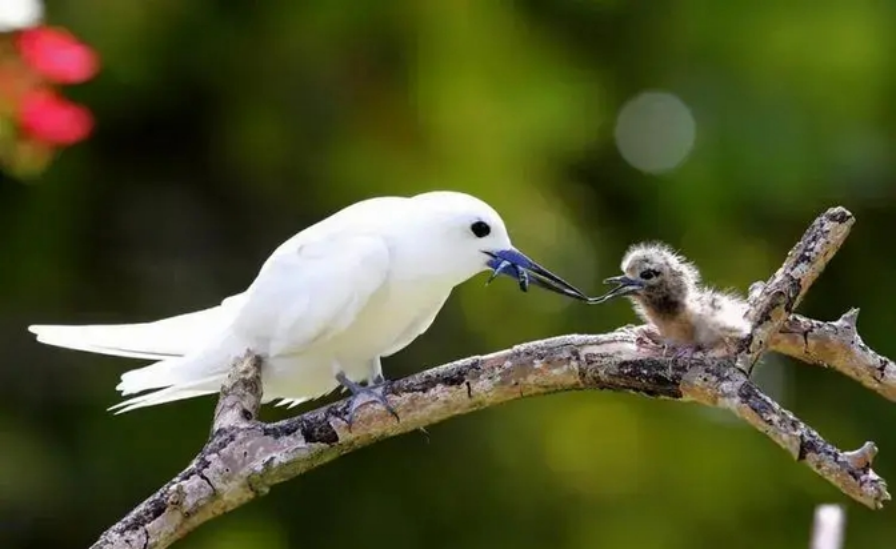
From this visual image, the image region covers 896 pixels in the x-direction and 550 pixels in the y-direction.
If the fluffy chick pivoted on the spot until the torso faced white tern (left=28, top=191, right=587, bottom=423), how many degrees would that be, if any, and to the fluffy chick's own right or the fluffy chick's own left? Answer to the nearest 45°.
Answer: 0° — it already faces it

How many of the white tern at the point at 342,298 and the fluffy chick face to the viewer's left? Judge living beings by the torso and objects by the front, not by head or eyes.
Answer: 1

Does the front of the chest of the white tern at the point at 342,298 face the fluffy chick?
yes

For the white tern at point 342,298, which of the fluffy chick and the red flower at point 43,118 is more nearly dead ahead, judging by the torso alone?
the fluffy chick

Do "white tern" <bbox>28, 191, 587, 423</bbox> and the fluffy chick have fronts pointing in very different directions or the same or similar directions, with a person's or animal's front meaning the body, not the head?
very different directions

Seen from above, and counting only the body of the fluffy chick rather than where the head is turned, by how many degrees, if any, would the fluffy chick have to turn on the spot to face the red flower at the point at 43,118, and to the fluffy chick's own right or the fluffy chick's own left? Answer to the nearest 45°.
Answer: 0° — it already faces it

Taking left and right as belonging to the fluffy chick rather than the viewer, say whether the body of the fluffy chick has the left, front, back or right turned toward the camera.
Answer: left

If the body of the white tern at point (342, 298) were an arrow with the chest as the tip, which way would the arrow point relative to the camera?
to the viewer's right
